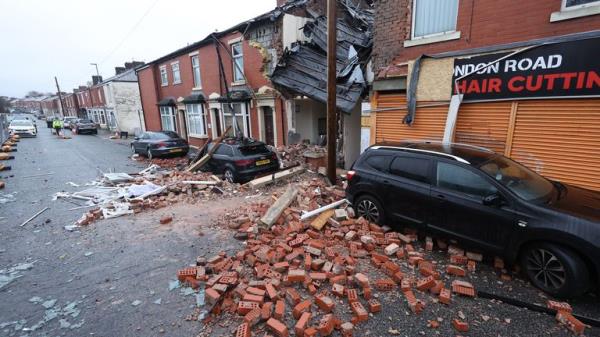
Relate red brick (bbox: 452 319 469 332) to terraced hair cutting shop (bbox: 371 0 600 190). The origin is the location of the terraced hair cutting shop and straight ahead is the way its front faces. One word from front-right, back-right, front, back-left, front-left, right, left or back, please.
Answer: front-left

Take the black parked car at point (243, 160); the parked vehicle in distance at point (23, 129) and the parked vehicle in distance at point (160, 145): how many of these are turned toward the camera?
1

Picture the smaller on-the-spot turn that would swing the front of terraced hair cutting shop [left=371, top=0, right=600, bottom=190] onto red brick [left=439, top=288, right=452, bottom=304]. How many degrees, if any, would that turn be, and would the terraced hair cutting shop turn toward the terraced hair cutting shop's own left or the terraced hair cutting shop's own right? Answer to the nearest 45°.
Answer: approximately 45° to the terraced hair cutting shop's own left

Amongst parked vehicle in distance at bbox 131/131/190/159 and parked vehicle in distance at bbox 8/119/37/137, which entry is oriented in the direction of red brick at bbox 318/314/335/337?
parked vehicle in distance at bbox 8/119/37/137

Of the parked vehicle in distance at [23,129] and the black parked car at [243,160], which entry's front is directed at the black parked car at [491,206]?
the parked vehicle in distance

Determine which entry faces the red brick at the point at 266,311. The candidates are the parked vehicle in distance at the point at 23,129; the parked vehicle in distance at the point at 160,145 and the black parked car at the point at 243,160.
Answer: the parked vehicle in distance at the point at 23,129

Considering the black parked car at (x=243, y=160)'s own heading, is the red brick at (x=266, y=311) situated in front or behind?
behind

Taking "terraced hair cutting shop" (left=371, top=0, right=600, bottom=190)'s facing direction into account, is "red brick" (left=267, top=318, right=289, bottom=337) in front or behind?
in front

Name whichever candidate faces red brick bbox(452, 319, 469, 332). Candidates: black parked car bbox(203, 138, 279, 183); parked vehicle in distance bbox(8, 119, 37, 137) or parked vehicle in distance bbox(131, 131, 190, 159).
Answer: parked vehicle in distance bbox(8, 119, 37, 137)

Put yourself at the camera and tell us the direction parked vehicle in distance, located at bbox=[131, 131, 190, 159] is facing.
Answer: facing away from the viewer and to the left of the viewer

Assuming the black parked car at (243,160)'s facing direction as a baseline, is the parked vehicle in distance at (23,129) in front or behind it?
in front

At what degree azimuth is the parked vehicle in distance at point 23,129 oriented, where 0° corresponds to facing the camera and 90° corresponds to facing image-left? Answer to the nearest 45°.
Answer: approximately 0°
